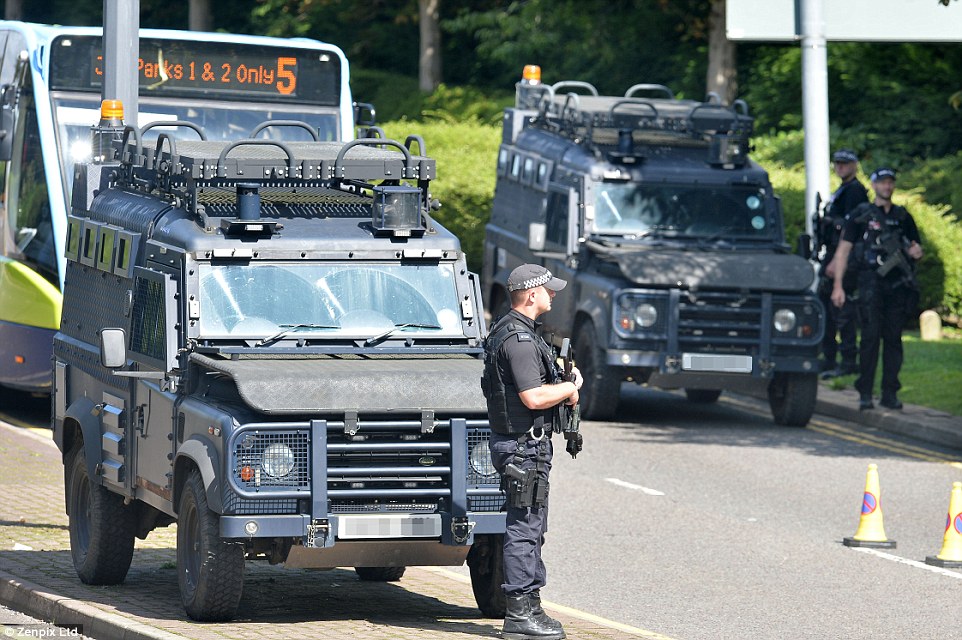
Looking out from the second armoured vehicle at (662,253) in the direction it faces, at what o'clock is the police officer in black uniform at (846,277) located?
The police officer in black uniform is roughly at 9 o'clock from the second armoured vehicle.

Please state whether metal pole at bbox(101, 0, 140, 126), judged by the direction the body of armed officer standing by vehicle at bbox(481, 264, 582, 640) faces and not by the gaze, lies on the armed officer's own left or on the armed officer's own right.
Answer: on the armed officer's own left

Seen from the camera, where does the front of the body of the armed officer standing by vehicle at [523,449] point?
to the viewer's right

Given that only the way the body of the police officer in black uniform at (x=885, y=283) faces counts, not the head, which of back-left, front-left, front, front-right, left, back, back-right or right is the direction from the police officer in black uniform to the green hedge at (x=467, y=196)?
back-right

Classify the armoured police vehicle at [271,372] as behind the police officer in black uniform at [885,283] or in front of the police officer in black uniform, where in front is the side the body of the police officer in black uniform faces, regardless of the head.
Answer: in front

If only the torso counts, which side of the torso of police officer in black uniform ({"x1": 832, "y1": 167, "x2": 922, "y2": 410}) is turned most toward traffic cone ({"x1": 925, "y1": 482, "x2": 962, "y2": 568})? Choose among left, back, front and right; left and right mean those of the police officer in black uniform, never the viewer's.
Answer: front

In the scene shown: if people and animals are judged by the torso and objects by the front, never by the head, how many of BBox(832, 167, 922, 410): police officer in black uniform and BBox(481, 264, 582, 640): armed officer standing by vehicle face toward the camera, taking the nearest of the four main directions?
1

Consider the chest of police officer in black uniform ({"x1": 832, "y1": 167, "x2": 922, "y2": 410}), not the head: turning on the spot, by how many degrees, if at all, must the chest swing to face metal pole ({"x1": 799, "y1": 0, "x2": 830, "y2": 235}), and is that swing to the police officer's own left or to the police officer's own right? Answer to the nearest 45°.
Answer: approximately 180°

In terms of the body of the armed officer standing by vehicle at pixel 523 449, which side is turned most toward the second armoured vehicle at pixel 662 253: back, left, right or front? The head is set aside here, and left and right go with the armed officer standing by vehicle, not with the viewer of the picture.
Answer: left

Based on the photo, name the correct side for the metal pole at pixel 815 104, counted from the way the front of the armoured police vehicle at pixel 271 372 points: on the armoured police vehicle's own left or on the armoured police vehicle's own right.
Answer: on the armoured police vehicle's own left
